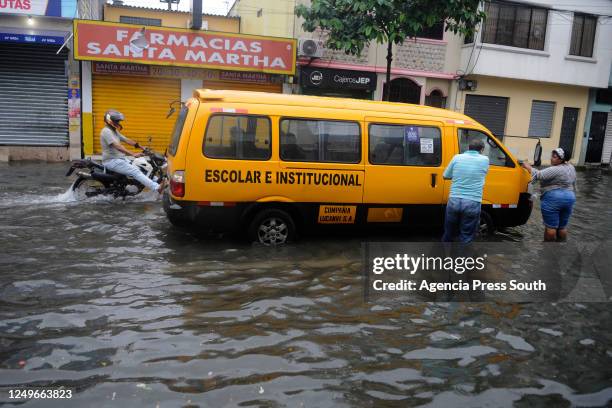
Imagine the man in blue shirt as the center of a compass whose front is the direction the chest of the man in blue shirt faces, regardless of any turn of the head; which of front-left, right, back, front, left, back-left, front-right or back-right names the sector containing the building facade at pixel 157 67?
front-left

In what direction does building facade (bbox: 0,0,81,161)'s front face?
toward the camera

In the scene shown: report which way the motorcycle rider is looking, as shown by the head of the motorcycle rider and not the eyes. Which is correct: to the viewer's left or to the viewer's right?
to the viewer's right

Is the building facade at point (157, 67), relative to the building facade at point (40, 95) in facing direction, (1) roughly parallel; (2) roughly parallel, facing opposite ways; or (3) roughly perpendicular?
roughly parallel

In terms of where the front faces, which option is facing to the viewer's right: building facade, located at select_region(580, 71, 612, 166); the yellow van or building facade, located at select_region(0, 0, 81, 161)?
the yellow van

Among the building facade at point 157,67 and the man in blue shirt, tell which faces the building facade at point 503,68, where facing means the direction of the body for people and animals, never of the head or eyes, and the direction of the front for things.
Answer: the man in blue shirt

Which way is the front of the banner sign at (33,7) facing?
toward the camera

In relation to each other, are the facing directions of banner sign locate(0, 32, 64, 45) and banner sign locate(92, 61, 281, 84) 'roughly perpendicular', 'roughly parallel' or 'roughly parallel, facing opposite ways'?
roughly parallel

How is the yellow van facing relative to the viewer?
to the viewer's right

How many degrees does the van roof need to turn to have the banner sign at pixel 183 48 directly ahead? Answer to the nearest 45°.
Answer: approximately 135° to its left

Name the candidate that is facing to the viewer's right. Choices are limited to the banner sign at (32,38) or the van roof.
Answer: the van roof

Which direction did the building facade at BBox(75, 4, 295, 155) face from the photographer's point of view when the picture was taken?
facing the viewer

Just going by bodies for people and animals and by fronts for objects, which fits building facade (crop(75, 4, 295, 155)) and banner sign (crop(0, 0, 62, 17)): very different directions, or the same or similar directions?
same or similar directions

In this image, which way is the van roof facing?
to the viewer's right

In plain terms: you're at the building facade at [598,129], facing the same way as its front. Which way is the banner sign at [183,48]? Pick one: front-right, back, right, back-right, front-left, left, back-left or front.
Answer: front-right

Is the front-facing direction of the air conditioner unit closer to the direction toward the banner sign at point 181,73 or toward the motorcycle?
the motorcycle

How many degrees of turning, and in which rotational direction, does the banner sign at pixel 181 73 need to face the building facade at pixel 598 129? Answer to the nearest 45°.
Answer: approximately 90° to its left

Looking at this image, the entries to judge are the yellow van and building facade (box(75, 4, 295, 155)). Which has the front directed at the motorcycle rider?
the building facade

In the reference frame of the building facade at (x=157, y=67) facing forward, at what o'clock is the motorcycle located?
The motorcycle is roughly at 12 o'clock from the building facade.
